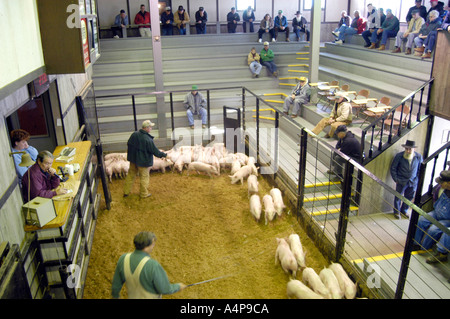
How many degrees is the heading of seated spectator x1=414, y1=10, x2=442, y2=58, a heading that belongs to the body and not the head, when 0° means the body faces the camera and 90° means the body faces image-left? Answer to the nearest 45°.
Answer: approximately 45°

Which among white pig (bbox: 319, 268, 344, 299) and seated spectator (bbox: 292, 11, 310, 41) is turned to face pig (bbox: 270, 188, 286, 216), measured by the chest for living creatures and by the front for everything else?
the seated spectator

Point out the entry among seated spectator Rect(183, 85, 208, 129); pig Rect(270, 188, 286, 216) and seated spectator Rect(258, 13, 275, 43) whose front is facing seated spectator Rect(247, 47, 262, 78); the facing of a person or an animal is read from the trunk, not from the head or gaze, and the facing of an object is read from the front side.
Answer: seated spectator Rect(258, 13, 275, 43)

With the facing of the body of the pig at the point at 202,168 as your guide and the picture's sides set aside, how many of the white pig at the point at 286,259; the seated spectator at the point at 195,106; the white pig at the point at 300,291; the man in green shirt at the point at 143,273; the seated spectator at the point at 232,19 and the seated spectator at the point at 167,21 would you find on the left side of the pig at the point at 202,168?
3

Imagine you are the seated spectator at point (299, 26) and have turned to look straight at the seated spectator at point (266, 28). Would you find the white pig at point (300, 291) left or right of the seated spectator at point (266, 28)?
left

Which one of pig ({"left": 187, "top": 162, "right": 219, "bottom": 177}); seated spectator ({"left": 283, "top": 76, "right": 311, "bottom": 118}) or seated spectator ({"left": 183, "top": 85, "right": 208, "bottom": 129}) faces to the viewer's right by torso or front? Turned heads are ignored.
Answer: the pig

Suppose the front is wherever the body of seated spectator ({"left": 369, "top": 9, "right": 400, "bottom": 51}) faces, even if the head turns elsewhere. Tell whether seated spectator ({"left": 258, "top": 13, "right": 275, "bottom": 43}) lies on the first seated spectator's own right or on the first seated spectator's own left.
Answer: on the first seated spectator's own right
